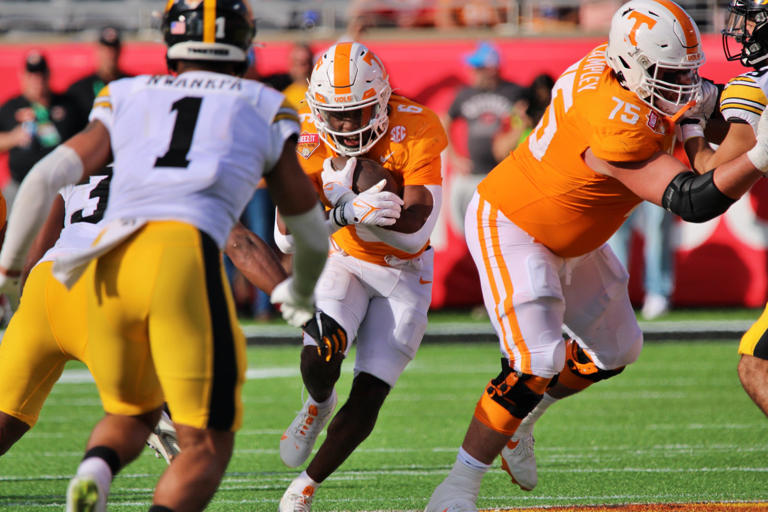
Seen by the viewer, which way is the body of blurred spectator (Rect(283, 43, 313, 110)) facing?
toward the camera

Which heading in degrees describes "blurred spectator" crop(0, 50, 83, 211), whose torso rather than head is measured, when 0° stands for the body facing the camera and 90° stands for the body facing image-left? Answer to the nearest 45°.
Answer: approximately 0°

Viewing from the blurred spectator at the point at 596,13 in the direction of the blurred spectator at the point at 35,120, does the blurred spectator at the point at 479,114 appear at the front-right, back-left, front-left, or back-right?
front-left

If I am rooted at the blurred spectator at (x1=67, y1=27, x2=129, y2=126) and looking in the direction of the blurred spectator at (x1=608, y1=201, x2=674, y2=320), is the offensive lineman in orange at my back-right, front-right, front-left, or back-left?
front-right

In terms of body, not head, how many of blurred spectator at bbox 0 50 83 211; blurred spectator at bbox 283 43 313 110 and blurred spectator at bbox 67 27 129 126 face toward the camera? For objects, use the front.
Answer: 3

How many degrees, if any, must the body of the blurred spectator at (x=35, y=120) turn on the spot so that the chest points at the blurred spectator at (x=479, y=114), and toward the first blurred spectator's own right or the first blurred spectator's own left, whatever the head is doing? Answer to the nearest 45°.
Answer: approximately 90° to the first blurred spectator's own left

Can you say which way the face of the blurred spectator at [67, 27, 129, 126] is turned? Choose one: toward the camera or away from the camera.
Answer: toward the camera

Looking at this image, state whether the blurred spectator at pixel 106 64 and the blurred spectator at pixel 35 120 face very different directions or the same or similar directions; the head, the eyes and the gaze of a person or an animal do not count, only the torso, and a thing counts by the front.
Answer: same or similar directions

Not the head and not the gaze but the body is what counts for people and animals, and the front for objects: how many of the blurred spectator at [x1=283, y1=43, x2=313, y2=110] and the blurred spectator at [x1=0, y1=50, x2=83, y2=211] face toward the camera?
2

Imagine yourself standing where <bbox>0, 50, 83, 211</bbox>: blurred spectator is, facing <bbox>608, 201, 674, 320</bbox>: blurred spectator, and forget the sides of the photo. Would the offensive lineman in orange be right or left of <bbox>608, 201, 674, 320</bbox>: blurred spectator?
right

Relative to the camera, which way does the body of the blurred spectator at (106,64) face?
toward the camera
